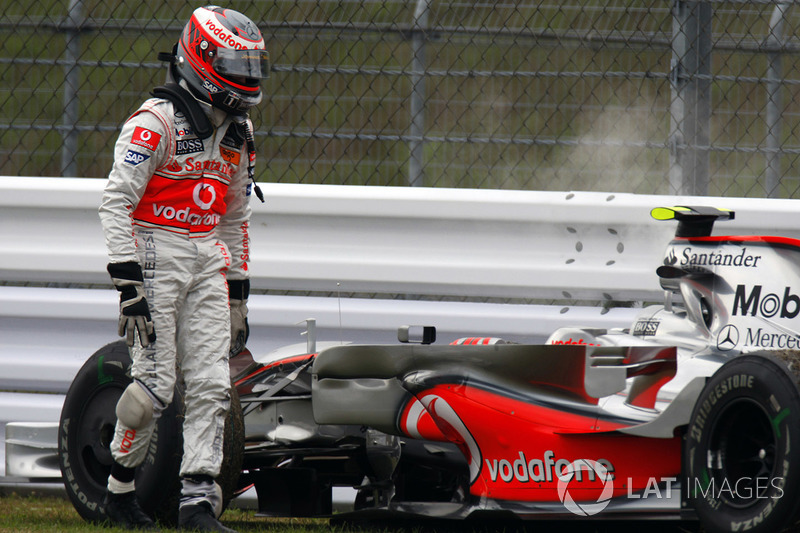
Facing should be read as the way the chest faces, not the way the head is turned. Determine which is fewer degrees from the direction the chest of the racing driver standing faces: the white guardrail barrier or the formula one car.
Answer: the formula one car

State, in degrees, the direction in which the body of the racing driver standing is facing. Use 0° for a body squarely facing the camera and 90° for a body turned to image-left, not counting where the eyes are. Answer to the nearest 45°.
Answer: approximately 315°

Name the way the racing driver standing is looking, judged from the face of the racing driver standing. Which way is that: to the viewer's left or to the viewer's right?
to the viewer's right
